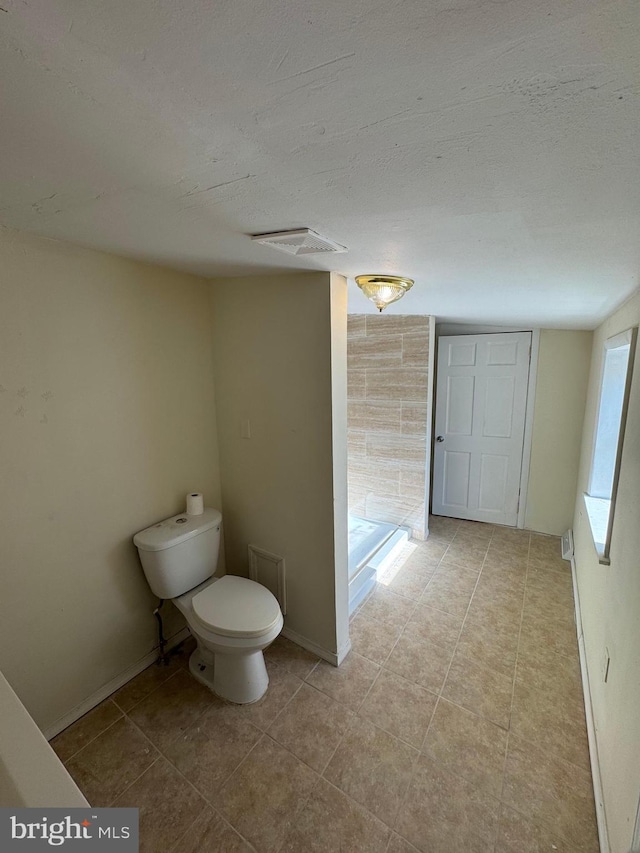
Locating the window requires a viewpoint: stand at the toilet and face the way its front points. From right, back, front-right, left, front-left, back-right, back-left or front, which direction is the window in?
front-left

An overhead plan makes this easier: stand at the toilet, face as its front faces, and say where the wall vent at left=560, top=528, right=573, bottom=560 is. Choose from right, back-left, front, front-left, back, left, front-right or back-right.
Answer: front-left

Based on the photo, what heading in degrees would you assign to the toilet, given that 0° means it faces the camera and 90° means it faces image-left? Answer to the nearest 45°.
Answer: approximately 315°

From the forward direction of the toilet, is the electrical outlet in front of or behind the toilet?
in front
